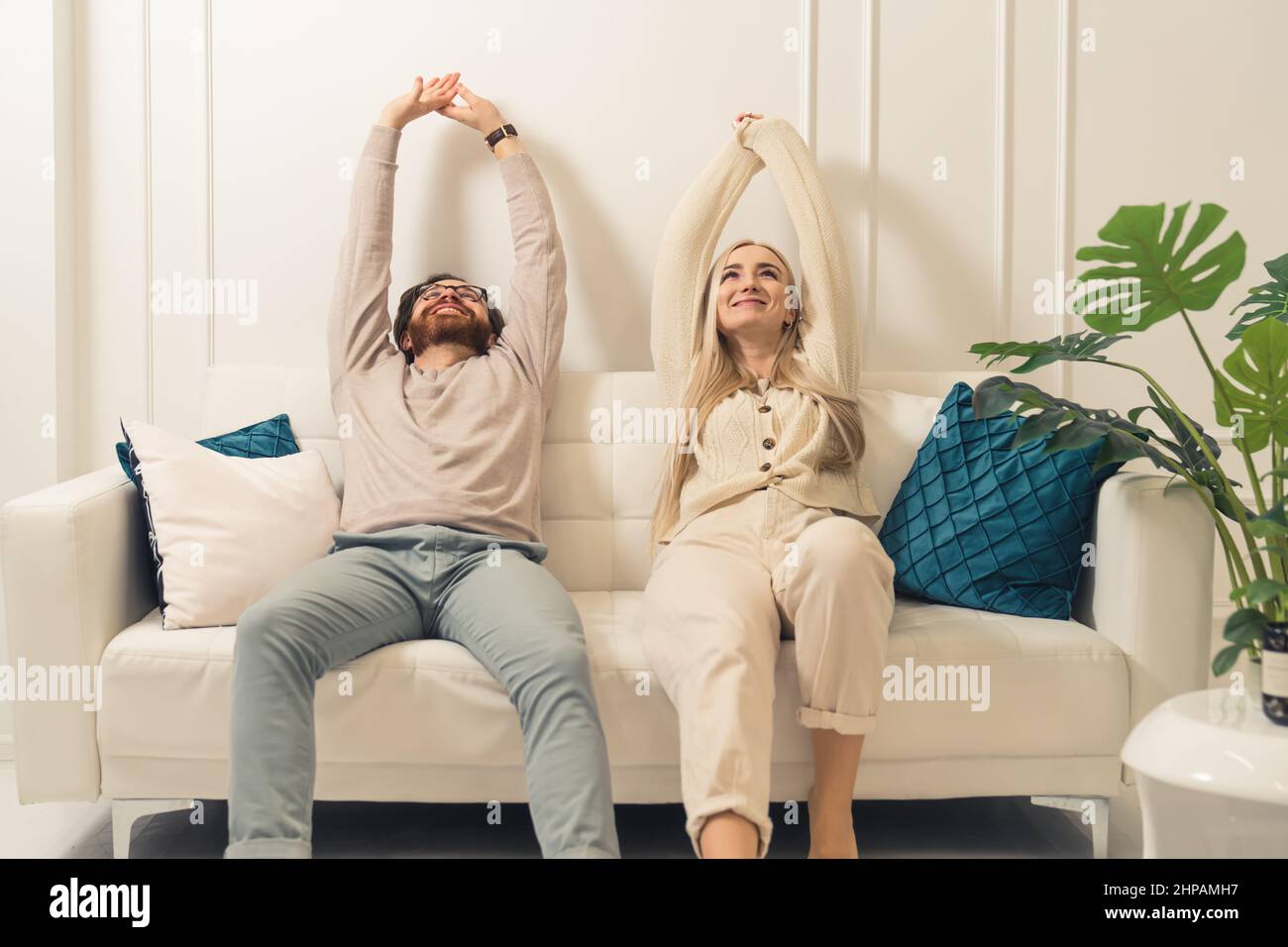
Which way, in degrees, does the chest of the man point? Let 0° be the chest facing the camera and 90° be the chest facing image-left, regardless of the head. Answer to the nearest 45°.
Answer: approximately 0°

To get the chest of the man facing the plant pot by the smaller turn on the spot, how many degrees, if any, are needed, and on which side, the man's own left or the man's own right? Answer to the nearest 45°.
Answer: approximately 45° to the man's own left

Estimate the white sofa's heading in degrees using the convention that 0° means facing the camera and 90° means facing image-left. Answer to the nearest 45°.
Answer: approximately 0°

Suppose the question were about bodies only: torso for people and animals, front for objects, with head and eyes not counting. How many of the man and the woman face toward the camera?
2
